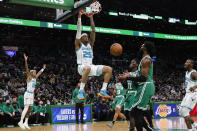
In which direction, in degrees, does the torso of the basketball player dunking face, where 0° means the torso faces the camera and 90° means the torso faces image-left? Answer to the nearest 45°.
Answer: approximately 315°
